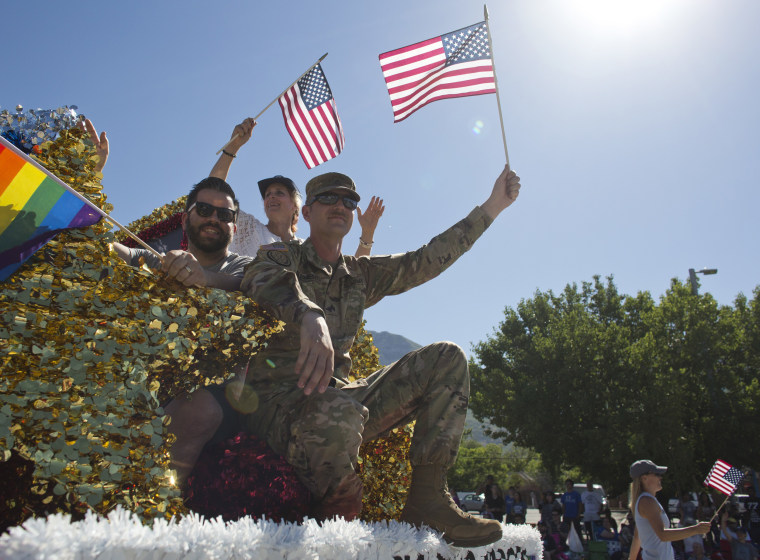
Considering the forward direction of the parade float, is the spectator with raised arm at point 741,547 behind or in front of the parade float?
in front

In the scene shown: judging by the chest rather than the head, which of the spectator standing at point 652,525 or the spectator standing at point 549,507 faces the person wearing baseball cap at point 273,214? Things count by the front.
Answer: the spectator standing at point 549,507

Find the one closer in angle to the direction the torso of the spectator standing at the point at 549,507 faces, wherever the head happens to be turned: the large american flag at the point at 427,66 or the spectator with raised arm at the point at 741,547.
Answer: the large american flag

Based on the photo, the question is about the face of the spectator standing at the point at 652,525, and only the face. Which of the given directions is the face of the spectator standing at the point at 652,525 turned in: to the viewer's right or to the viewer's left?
to the viewer's right

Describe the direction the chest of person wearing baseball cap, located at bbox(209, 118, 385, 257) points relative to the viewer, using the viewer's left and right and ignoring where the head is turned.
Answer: facing the viewer and to the left of the viewer

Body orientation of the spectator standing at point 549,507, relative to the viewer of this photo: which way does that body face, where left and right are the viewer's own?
facing the viewer

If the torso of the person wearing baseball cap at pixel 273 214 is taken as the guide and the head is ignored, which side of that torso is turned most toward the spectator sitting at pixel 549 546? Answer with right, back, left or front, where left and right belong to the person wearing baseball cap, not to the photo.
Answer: back

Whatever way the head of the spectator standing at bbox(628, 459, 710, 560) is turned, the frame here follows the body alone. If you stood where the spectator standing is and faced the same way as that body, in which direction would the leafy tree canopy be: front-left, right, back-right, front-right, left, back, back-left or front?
left

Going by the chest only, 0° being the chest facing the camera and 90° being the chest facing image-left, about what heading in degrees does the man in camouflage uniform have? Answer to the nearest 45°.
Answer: approximately 315°

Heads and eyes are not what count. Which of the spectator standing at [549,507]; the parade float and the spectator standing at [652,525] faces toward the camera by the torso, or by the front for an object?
the spectator standing at [549,507]

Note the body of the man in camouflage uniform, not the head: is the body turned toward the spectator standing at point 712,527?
no

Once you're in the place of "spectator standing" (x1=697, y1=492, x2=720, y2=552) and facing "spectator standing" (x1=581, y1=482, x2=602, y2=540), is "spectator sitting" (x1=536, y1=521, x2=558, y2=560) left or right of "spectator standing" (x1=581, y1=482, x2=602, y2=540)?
left

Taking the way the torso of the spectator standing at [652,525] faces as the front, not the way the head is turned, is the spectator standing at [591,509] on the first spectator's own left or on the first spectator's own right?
on the first spectator's own left

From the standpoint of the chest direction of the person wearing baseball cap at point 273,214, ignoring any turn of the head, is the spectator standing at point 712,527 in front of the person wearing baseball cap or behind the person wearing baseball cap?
behind
